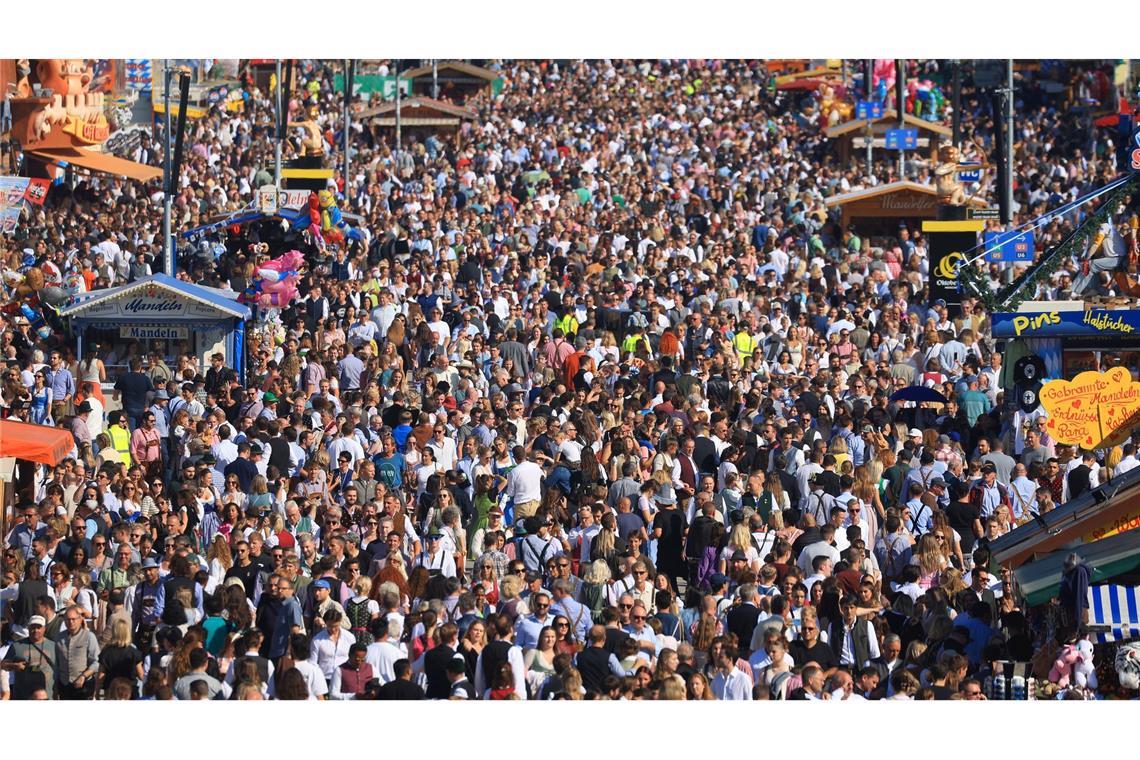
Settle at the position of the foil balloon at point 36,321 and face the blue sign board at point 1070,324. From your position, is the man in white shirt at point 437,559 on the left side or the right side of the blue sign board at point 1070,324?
right

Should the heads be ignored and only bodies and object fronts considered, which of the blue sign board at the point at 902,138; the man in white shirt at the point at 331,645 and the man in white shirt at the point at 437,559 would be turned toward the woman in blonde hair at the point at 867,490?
the blue sign board

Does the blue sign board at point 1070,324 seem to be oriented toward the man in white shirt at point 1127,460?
yes

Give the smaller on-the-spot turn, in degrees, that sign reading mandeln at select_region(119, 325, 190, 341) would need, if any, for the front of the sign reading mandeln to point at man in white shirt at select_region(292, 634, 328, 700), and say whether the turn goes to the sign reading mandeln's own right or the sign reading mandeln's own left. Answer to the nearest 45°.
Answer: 0° — it already faces them

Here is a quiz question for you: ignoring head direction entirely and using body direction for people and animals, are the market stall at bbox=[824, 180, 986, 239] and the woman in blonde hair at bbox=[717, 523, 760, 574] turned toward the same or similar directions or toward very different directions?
very different directions

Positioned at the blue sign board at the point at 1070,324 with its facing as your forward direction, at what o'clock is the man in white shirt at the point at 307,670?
The man in white shirt is roughly at 1 o'clock from the blue sign board.

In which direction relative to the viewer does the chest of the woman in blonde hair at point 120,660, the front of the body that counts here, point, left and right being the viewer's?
facing away from the viewer
